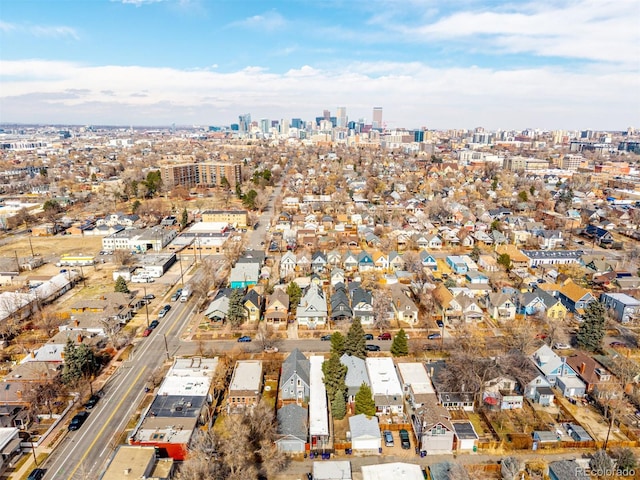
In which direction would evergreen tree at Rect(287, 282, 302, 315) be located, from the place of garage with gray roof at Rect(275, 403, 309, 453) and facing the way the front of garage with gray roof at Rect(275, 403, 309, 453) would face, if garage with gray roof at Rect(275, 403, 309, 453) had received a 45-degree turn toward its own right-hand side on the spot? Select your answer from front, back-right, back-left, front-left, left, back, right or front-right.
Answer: back-right

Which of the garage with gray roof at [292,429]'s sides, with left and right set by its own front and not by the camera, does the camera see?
front

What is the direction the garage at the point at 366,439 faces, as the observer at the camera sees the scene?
facing the viewer

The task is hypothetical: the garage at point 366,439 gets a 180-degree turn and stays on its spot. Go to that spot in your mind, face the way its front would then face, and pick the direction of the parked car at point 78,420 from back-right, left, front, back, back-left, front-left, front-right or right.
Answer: left

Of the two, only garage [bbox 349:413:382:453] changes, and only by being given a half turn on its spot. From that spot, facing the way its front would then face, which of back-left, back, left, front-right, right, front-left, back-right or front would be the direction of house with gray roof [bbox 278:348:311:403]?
front-left

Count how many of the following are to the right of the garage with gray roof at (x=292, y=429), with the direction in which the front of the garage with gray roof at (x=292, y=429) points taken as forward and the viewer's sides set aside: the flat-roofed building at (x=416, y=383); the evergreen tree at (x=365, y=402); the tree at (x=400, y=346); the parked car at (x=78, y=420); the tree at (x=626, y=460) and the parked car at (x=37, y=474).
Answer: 2

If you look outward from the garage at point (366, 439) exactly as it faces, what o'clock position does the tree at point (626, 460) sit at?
The tree is roughly at 9 o'clock from the garage.

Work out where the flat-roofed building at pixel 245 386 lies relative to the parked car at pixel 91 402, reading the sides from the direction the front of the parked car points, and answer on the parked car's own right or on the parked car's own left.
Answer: on the parked car's own left

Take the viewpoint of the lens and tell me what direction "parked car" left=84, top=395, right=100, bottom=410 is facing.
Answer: facing the viewer and to the left of the viewer
